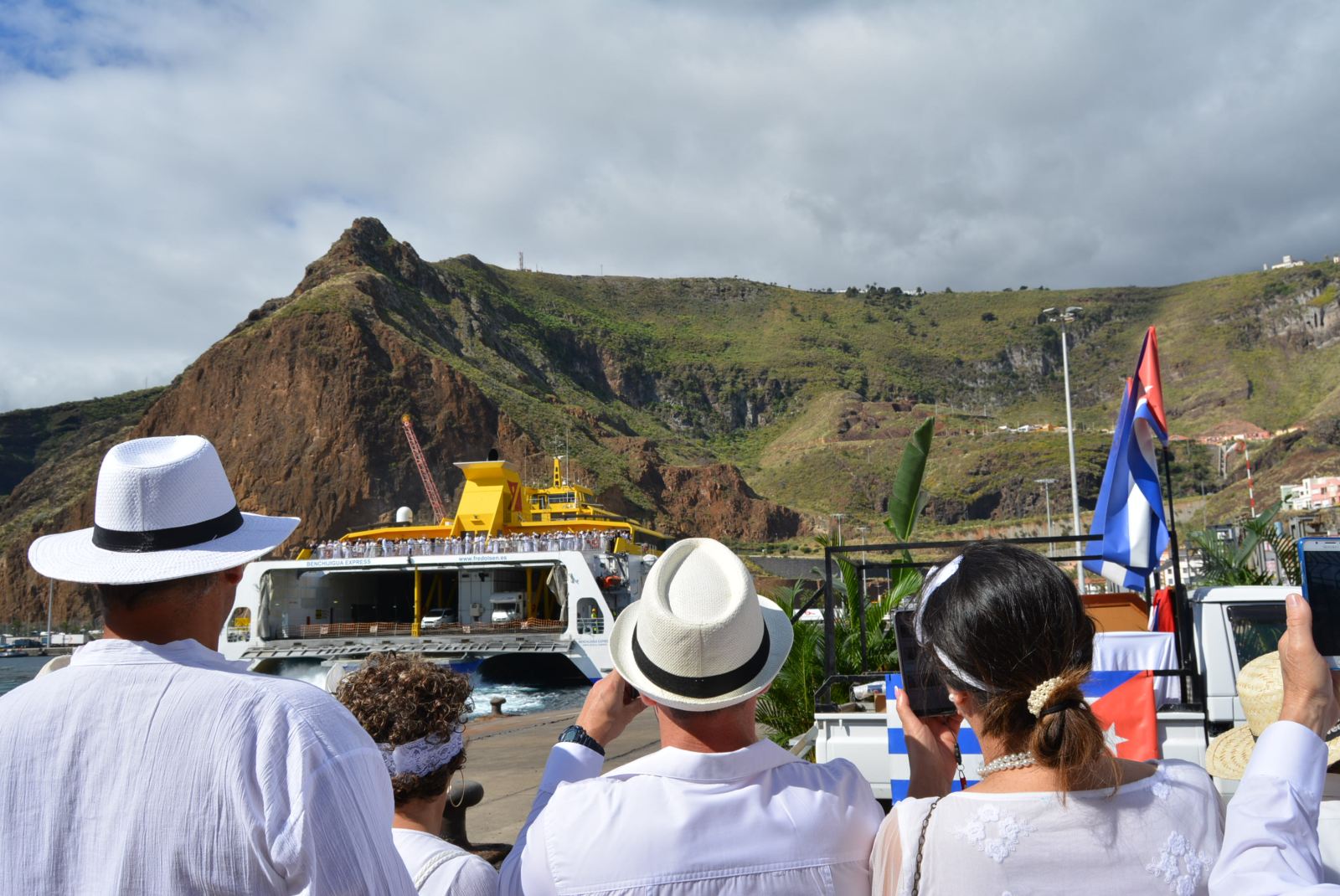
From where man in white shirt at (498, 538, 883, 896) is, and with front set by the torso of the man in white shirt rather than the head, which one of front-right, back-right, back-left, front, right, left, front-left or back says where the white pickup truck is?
front-right

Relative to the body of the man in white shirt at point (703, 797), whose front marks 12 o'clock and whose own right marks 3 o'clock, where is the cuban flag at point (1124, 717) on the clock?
The cuban flag is roughly at 1 o'clock from the man in white shirt.

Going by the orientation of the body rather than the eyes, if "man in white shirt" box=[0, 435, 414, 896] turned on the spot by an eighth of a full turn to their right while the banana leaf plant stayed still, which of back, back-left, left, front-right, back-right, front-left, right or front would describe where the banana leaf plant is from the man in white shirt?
front

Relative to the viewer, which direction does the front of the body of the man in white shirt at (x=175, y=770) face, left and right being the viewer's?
facing away from the viewer

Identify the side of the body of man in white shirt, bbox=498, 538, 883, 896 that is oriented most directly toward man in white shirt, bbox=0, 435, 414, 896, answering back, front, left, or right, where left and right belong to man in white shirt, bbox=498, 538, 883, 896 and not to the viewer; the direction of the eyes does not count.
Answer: left

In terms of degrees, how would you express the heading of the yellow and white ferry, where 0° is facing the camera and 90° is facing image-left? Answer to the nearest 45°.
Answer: approximately 225°

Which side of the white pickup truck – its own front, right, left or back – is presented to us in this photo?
right

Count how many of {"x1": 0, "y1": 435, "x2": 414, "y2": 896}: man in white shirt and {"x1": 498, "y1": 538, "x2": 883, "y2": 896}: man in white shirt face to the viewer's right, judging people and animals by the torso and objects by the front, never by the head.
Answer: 0

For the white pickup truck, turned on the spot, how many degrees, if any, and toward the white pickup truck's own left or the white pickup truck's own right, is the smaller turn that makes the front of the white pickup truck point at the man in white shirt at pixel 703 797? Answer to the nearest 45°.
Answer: approximately 90° to the white pickup truck's own right

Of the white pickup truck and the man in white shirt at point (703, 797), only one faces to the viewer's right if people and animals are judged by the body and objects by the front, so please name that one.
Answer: the white pickup truck

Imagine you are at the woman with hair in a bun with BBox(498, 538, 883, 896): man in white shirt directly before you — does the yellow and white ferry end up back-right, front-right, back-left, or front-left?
front-right

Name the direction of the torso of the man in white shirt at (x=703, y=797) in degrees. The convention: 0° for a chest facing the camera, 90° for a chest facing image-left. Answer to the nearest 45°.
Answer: approximately 180°

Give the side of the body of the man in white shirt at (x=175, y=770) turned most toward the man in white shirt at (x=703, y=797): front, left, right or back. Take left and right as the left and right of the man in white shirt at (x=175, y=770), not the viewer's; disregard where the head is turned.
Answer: right

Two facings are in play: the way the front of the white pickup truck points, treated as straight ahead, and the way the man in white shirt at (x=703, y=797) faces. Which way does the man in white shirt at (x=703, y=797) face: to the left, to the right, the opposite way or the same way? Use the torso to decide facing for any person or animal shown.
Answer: to the left

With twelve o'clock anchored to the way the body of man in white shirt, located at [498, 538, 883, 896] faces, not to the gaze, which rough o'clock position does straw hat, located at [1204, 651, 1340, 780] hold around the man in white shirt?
The straw hat is roughly at 2 o'clock from the man in white shirt.

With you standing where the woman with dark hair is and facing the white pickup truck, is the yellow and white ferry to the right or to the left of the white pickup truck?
left
